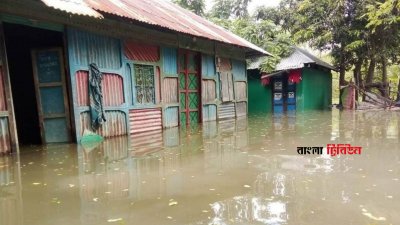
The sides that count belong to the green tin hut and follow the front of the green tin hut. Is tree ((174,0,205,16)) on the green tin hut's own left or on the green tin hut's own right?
on the green tin hut's own right

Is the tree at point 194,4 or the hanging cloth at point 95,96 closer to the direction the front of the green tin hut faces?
the hanging cloth

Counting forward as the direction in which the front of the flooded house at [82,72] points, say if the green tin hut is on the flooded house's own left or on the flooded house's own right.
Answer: on the flooded house's own left

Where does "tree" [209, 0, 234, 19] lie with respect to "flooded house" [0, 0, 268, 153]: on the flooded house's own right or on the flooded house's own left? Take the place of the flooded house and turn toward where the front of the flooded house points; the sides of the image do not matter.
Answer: on the flooded house's own left

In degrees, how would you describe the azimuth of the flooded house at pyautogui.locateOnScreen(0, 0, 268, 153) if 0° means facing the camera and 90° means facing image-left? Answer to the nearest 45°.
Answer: approximately 315°
